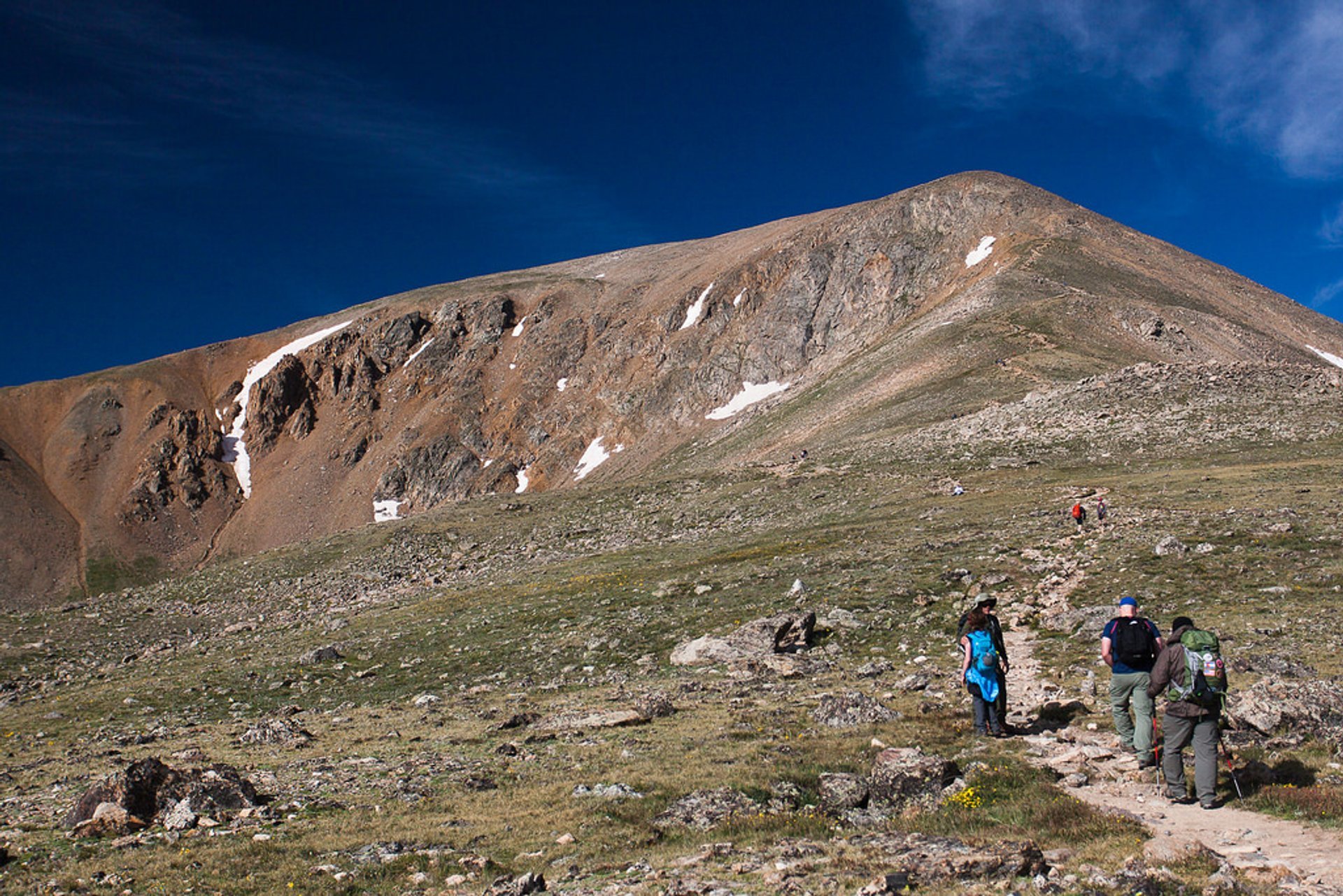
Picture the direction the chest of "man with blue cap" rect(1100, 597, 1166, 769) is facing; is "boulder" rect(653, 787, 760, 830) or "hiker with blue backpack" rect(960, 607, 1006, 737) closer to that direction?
the hiker with blue backpack

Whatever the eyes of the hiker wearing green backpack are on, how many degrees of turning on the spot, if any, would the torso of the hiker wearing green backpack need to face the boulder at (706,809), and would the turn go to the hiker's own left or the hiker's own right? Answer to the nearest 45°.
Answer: approximately 45° to the hiker's own left

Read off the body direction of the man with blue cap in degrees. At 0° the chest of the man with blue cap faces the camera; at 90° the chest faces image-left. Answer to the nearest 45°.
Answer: approximately 180°

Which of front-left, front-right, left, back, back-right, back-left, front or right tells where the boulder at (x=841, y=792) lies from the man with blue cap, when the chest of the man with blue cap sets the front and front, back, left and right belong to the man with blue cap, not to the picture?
back-left

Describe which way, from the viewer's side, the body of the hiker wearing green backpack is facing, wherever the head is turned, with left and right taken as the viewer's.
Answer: facing away from the viewer and to the left of the viewer

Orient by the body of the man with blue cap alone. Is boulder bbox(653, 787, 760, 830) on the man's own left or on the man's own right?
on the man's own left
